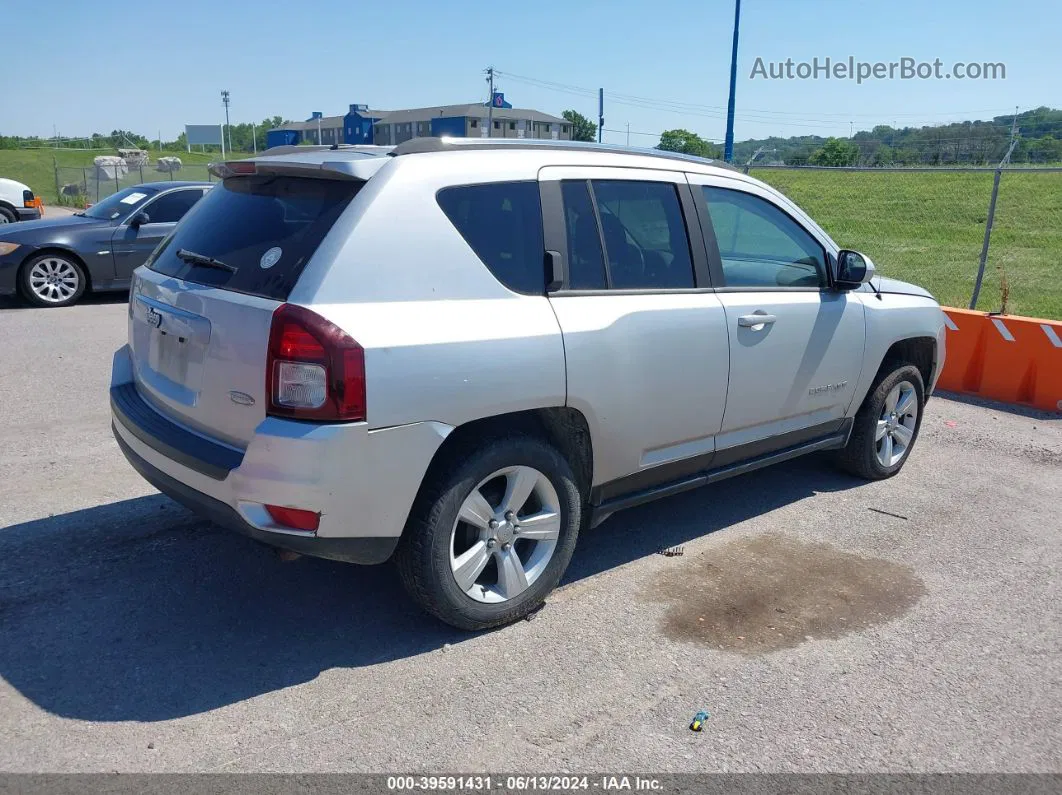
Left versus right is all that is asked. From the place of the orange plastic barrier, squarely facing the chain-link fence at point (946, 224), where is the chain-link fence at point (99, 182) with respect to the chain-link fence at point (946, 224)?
left

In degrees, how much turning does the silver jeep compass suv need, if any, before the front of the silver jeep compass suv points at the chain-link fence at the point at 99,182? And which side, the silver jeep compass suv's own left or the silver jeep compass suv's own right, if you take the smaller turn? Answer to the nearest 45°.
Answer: approximately 90° to the silver jeep compass suv's own left

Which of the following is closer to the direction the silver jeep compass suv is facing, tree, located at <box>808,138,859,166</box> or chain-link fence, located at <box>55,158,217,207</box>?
the tree

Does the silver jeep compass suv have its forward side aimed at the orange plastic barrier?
yes

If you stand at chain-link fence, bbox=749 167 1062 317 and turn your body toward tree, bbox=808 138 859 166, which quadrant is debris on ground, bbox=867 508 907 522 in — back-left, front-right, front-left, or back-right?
back-left

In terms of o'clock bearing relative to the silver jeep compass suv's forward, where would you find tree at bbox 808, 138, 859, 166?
The tree is roughly at 11 o'clock from the silver jeep compass suv.

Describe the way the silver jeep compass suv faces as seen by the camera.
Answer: facing away from the viewer and to the right of the viewer

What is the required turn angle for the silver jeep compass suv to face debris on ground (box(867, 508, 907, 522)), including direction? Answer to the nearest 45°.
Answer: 0° — it already faces it
